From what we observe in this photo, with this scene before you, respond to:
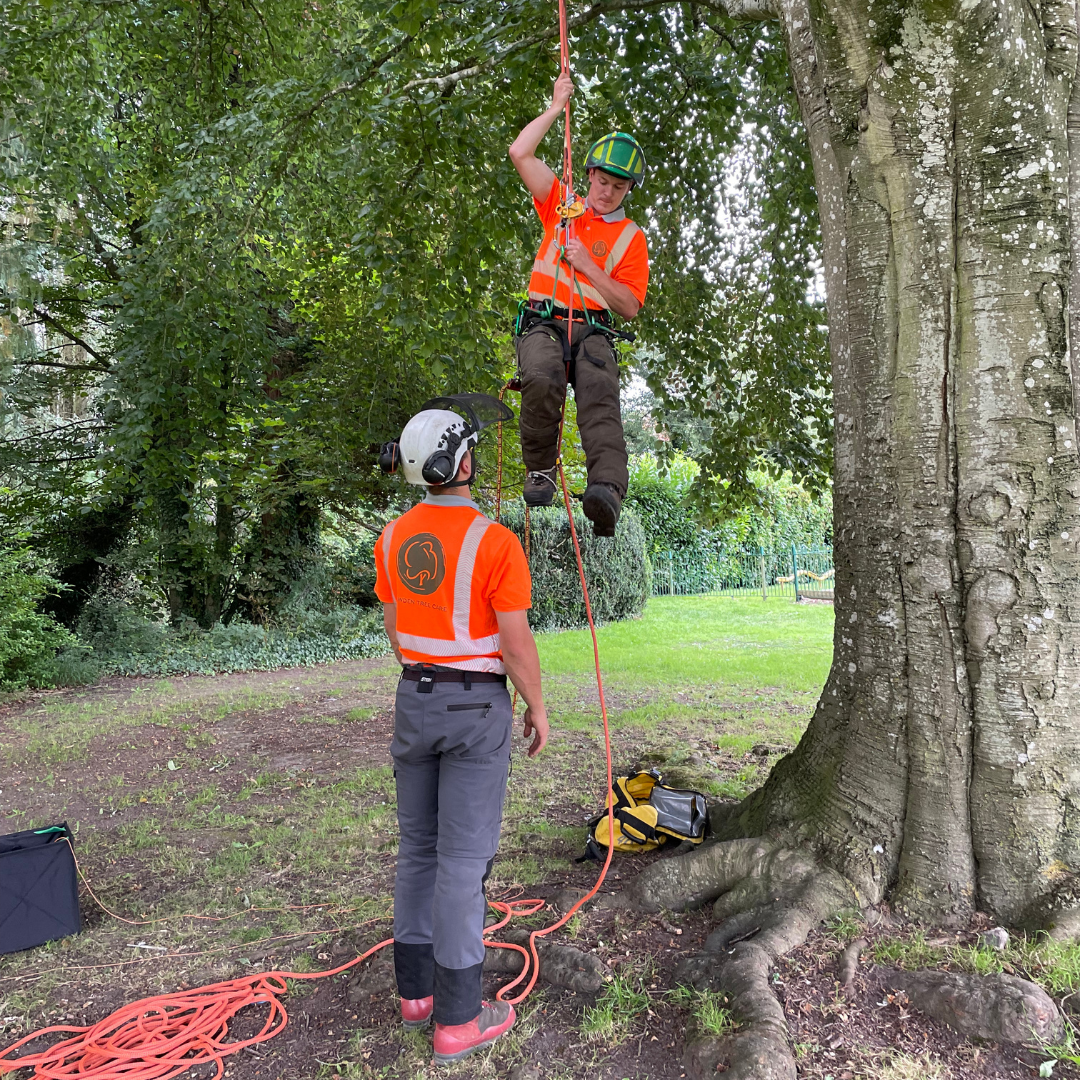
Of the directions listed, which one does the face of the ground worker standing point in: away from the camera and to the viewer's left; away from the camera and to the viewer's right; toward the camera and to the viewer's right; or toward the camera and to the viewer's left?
away from the camera and to the viewer's right

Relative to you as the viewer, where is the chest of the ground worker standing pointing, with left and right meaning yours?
facing away from the viewer and to the right of the viewer

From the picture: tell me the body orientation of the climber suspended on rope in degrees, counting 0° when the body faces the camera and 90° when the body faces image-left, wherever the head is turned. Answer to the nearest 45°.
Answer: approximately 0°

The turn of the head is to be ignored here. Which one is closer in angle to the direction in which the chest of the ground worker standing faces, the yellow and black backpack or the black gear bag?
the yellow and black backpack

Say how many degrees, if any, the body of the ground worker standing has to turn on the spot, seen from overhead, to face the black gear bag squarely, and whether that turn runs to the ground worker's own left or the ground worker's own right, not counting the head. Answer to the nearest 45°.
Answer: approximately 90° to the ground worker's own left

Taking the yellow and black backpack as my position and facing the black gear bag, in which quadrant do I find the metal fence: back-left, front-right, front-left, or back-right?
back-right

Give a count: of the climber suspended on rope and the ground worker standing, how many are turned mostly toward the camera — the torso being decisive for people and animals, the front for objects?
1
